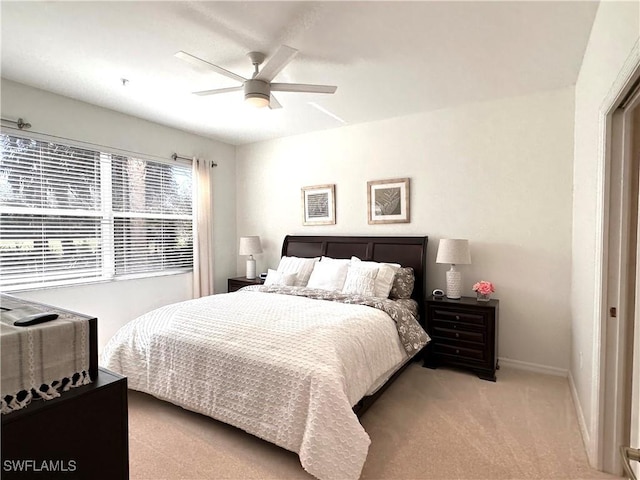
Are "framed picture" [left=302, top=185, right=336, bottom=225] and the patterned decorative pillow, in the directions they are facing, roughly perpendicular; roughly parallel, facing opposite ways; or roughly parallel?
roughly parallel

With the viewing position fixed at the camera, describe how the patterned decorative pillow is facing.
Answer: facing the viewer and to the left of the viewer

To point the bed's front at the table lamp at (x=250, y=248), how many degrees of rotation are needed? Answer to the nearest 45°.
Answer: approximately 135° to its right

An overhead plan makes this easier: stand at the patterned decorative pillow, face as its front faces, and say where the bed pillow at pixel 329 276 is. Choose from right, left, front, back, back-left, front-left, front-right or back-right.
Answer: front-right

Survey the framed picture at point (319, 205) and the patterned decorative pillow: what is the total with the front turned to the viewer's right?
0

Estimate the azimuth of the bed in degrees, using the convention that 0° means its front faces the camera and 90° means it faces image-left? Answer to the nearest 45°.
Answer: approximately 45°

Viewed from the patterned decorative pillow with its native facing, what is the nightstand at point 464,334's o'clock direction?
The nightstand is roughly at 8 o'clock from the patterned decorative pillow.

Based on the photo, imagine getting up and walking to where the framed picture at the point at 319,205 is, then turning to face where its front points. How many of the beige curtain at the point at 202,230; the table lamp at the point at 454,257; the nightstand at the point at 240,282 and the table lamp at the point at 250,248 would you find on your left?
1

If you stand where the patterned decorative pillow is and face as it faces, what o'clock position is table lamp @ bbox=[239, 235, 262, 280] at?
The table lamp is roughly at 2 o'clock from the patterned decorative pillow.

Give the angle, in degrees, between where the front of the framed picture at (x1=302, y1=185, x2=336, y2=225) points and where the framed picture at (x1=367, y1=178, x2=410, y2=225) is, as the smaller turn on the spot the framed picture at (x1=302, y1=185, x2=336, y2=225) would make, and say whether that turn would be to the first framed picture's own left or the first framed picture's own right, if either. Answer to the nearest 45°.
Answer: approximately 90° to the first framed picture's own left

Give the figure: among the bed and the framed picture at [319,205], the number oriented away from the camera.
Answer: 0

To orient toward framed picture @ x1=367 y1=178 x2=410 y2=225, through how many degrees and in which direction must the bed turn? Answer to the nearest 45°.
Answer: approximately 180°

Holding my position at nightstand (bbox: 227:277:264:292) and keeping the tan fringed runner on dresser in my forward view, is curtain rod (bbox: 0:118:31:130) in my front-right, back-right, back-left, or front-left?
front-right

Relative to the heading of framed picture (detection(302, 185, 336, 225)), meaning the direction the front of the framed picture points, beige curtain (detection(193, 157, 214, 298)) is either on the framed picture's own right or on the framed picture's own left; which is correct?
on the framed picture's own right

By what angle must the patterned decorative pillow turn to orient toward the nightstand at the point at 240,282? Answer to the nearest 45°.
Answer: approximately 45° to its right

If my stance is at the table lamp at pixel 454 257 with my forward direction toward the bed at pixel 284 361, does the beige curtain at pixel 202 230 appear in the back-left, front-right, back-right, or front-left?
front-right
